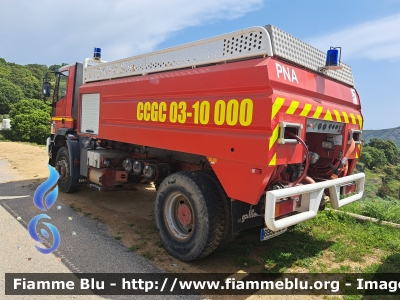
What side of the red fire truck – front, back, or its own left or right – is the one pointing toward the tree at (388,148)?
right

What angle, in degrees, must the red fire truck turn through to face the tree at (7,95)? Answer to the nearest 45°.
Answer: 0° — it already faces it

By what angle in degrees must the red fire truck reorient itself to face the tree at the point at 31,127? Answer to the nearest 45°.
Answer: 0° — it already faces it

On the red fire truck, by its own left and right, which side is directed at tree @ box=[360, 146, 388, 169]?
right

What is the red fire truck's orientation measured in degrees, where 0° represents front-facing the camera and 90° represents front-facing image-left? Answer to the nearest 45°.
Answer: approximately 135°
